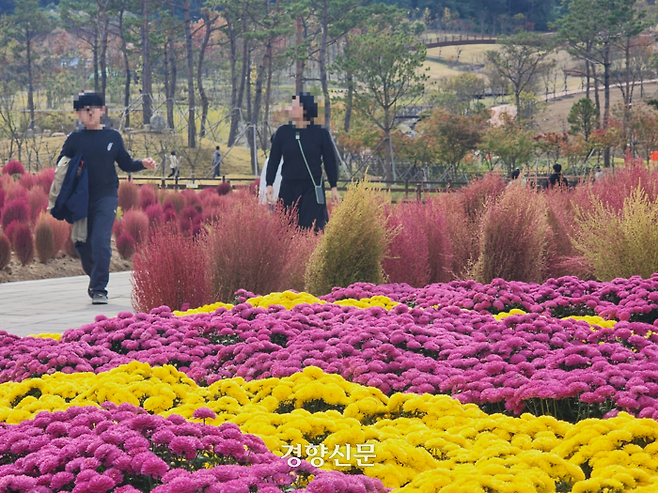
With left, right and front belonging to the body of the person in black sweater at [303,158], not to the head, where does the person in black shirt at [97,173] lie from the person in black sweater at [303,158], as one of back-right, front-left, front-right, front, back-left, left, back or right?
right

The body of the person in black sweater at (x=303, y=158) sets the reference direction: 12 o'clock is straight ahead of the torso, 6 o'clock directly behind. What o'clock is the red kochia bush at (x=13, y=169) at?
The red kochia bush is roughly at 5 o'clock from the person in black sweater.

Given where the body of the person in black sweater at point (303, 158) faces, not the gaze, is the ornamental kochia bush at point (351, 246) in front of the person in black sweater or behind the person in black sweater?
in front

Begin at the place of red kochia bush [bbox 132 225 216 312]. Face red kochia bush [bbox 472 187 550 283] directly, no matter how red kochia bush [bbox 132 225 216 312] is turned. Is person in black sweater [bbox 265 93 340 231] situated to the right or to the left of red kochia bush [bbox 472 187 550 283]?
left

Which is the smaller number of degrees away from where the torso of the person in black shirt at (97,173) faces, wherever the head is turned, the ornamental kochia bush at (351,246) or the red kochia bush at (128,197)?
the ornamental kochia bush

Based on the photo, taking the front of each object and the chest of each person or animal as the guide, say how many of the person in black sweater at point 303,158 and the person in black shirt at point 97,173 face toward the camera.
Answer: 2

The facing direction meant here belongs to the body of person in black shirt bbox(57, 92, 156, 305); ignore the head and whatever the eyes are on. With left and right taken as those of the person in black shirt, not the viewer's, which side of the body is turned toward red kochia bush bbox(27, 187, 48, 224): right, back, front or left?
back

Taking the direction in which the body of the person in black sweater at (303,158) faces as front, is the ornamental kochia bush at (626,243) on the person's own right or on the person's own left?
on the person's own left

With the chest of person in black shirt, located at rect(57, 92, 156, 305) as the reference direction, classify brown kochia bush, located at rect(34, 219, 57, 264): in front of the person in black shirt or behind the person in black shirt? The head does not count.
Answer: behind

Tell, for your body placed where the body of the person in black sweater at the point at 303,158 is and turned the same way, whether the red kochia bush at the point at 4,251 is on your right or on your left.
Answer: on your right
